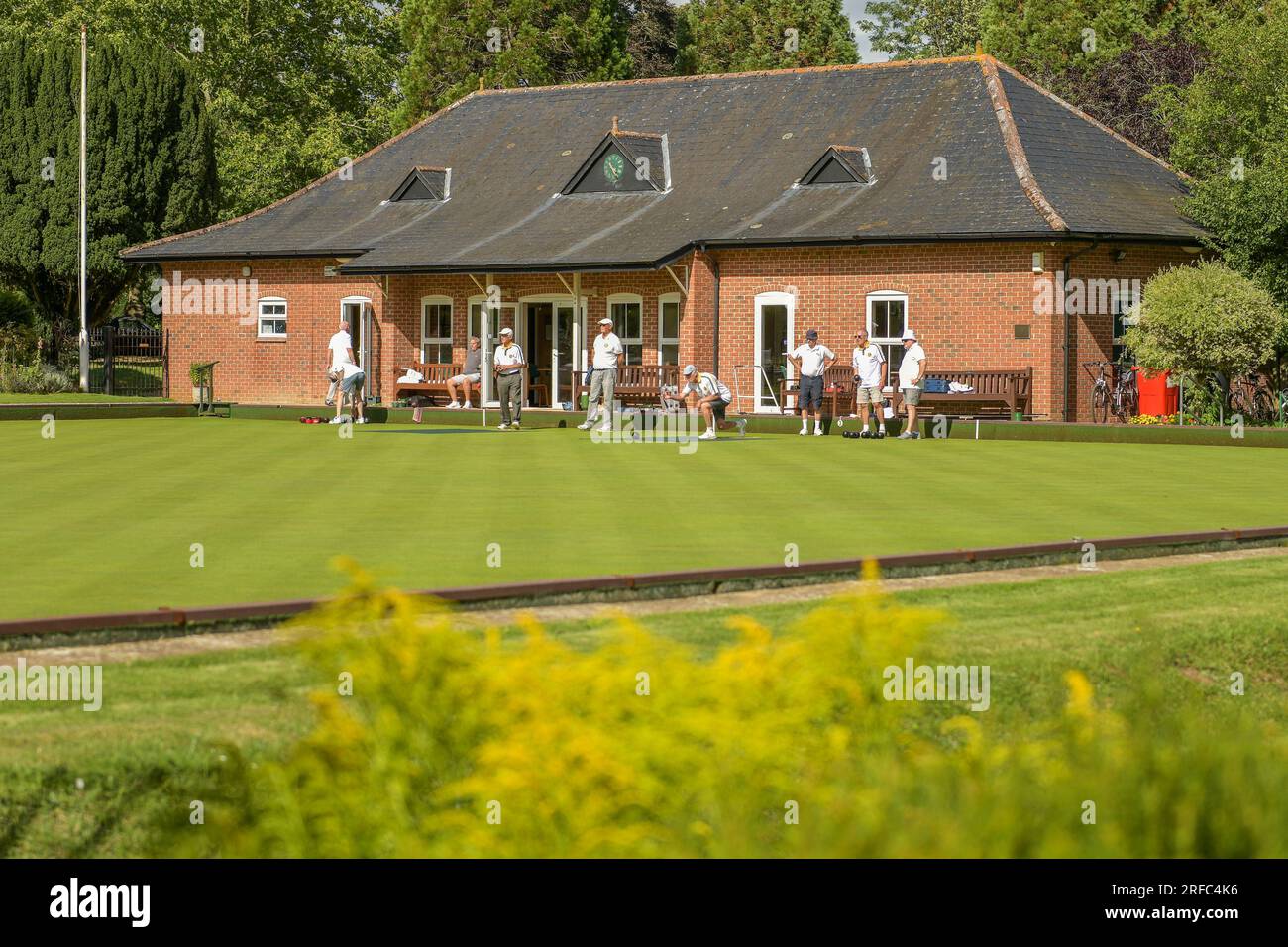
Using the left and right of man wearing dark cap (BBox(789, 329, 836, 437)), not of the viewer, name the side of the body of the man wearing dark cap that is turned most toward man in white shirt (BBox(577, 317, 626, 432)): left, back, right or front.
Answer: right

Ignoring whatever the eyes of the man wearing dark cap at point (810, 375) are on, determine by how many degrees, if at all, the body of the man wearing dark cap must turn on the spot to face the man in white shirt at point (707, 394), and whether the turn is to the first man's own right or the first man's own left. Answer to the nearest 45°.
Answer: approximately 45° to the first man's own right

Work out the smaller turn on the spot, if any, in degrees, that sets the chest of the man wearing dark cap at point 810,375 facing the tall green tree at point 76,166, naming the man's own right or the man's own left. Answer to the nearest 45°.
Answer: approximately 135° to the man's own right

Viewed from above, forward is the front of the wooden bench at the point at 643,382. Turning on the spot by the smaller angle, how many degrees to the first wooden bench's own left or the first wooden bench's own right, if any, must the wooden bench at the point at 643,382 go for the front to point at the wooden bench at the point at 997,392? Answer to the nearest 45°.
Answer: approximately 45° to the first wooden bench's own left

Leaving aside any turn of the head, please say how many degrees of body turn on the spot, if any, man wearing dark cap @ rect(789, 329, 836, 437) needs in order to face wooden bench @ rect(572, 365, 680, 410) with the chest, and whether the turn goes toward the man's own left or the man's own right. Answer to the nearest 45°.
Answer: approximately 135° to the man's own right

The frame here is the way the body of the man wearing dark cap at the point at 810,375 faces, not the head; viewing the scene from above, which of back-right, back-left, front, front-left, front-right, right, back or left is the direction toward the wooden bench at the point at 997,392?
back-left

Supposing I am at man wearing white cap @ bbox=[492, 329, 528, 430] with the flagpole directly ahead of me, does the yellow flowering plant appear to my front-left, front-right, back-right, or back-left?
back-left

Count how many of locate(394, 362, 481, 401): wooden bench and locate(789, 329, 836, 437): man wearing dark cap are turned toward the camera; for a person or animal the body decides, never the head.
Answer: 2

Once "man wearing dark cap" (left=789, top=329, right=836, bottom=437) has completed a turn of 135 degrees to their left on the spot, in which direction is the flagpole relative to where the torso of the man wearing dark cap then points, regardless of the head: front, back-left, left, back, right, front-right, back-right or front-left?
left

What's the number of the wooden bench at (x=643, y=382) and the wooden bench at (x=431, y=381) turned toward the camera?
2

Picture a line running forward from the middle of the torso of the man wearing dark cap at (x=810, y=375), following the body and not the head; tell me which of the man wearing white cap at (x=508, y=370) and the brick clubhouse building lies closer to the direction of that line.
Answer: the man wearing white cap

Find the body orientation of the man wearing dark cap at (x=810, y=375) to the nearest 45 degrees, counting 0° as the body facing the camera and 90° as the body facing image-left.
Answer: approximately 0°
